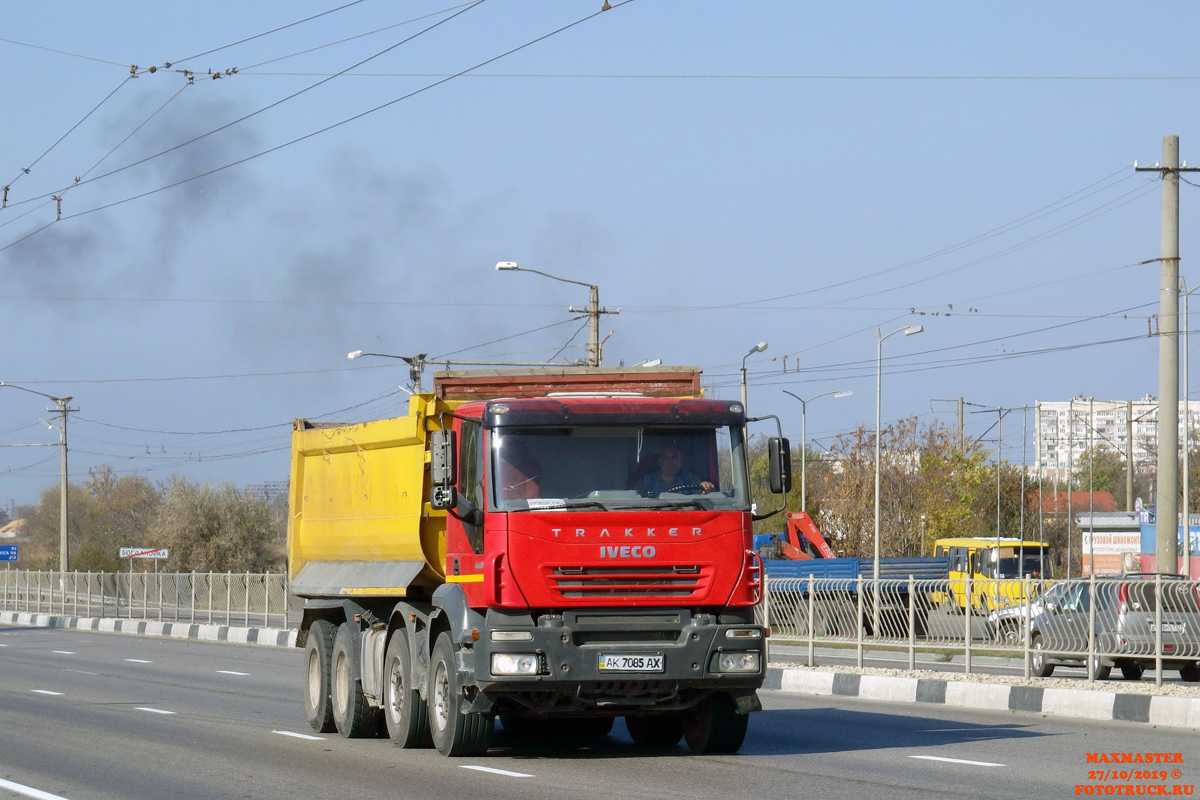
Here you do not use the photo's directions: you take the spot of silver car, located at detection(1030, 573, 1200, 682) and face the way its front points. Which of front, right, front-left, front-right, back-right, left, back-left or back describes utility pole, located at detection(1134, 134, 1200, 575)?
front-right

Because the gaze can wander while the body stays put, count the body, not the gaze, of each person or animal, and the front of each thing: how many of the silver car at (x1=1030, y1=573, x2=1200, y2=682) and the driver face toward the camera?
1

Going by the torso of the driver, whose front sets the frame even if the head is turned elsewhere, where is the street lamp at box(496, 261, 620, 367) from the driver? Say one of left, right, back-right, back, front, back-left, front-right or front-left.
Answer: back

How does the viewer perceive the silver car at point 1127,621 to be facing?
facing away from the viewer and to the left of the viewer

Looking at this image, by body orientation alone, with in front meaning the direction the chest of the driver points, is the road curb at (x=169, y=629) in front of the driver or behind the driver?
behind

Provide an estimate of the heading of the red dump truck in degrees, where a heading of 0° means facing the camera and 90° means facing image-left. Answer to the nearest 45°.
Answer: approximately 0°

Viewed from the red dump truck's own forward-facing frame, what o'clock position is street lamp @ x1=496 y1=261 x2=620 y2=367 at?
The street lamp is roughly at 6 o'clock from the red dump truck.
